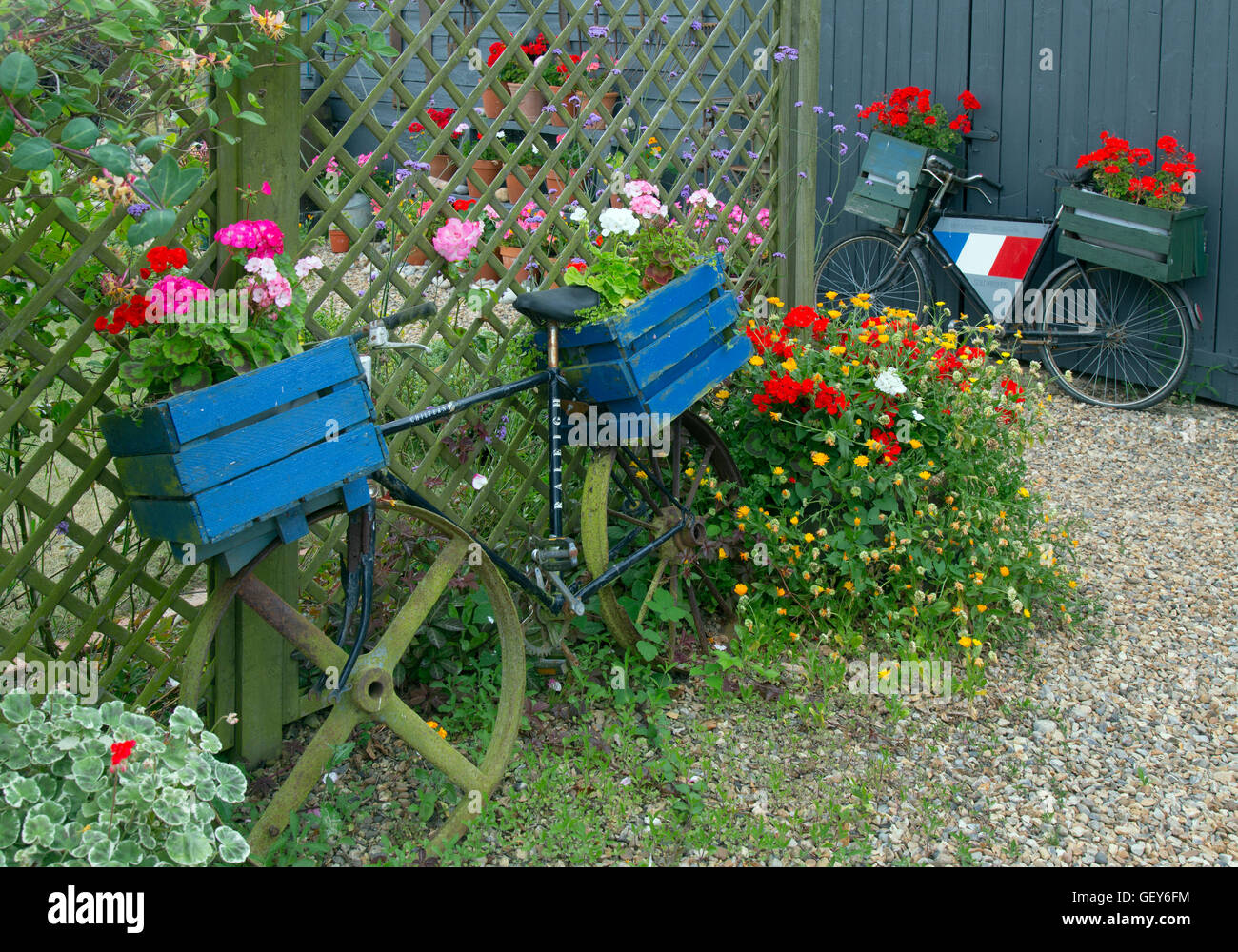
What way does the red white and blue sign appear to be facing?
toward the camera

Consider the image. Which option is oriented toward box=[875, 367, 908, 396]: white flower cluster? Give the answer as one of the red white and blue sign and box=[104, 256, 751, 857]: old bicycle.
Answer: the red white and blue sign

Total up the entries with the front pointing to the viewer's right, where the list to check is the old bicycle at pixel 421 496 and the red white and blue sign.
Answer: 0

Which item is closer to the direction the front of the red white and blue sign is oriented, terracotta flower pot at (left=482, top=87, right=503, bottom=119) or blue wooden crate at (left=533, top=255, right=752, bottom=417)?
the blue wooden crate

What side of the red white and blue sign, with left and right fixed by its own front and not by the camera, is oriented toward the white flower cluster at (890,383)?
front

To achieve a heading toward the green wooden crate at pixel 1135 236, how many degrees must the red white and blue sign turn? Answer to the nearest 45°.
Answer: approximately 45° to its left

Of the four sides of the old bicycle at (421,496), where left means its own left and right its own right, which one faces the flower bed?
back
